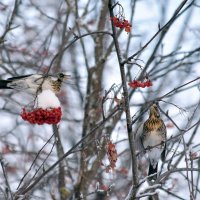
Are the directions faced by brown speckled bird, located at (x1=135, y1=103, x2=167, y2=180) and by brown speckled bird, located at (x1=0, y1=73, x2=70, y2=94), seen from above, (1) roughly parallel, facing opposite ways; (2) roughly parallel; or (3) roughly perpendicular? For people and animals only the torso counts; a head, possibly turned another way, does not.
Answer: roughly perpendicular

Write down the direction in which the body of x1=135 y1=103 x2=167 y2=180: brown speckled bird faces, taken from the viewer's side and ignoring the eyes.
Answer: toward the camera

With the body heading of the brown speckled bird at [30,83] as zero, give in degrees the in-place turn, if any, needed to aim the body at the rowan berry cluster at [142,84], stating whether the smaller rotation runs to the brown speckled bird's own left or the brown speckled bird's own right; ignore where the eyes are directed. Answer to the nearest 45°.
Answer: approximately 45° to the brown speckled bird's own right

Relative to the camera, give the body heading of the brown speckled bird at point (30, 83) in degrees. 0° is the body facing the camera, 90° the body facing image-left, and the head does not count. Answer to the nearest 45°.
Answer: approximately 270°

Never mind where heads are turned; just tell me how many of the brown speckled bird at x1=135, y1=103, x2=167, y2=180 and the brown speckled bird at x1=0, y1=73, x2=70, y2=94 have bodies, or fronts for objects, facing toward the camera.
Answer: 1

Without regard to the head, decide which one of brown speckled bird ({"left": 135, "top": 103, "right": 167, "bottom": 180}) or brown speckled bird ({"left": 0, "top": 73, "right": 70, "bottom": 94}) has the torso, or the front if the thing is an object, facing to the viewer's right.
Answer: brown speckled bird ({"left": 0, "top": 73, "right": 70, "bottom": 94})
